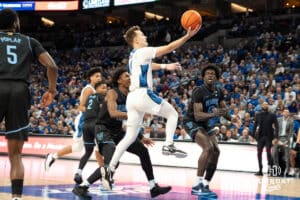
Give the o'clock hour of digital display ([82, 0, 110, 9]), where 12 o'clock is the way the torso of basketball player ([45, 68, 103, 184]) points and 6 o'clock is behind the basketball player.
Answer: The digital display is roughly at 9 o'clock from the basketball player.

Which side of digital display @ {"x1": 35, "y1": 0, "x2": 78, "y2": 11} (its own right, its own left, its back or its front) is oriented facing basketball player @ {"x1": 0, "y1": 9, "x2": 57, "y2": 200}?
front

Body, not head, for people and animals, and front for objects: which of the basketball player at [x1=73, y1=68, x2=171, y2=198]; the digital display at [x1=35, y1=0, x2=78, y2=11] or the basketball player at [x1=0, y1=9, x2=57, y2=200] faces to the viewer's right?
the basketball player at [x1=73, y1=68, x2=171, y2=198]

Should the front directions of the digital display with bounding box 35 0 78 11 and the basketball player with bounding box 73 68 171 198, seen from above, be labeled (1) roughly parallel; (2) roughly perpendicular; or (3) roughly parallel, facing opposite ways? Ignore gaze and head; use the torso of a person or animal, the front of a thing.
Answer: roughly perpendicular

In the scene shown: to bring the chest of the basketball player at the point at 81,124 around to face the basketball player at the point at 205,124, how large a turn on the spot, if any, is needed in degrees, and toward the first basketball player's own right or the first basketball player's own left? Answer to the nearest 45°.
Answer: approximately 45° to the first basketball player's own right

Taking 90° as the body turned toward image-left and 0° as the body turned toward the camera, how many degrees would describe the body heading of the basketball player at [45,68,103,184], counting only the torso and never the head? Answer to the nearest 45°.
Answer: approximately 270°

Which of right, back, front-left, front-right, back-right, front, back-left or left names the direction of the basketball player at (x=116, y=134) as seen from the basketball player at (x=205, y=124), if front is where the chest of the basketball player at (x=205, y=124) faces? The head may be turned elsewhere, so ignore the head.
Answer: right

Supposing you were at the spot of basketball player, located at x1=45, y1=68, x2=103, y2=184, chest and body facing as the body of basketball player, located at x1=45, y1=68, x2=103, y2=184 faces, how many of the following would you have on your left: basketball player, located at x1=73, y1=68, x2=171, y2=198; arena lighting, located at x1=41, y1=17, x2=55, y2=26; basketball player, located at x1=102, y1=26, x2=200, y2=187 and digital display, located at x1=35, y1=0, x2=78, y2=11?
2

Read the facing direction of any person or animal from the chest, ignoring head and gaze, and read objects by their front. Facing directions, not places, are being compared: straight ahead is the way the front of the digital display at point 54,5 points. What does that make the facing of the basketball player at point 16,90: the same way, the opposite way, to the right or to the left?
the opposite way

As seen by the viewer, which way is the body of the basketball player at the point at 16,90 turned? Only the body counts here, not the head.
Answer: away from the camera

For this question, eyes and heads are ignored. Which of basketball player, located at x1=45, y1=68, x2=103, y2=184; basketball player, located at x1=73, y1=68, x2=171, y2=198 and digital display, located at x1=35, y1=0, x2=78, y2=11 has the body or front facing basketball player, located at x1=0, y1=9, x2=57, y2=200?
the digital display

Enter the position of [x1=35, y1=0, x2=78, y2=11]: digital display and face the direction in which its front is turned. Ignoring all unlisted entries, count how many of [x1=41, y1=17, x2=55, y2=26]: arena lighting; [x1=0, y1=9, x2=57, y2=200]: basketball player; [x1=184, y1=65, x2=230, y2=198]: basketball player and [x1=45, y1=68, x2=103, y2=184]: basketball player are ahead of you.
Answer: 3

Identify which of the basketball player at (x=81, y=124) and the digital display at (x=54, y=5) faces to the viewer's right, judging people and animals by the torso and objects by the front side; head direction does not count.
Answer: the basketball player

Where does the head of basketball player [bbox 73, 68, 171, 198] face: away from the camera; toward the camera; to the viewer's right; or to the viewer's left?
to the viewer's right

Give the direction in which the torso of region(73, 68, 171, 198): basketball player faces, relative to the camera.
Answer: to the viewer's right

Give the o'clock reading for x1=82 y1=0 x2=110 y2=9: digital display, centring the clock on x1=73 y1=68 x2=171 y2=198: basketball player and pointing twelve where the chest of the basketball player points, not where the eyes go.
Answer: The digital display is roughly at 9 o'clock from the basketball player.

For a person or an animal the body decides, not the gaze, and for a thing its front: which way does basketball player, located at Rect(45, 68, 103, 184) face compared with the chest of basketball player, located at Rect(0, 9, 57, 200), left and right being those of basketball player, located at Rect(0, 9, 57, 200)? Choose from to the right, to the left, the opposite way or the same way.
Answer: to the right
